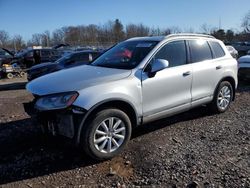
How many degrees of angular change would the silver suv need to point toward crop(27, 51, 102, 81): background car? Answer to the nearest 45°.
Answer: approximately 135° to its right

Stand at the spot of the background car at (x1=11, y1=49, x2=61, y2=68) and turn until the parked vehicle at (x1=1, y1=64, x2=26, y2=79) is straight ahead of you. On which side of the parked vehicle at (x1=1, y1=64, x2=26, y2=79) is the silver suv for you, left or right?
left

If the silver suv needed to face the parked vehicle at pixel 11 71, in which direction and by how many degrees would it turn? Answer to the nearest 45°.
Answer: approximately 90° to its right

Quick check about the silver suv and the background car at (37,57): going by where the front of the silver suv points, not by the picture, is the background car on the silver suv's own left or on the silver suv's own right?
on the silver suv's own right

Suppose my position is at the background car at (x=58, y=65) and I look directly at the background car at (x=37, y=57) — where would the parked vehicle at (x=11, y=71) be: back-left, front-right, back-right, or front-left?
front-left

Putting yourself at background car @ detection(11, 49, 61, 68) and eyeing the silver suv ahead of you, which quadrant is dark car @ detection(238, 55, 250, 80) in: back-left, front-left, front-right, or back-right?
front-left

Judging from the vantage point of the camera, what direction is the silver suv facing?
facing the viewer and to the left of the viewer

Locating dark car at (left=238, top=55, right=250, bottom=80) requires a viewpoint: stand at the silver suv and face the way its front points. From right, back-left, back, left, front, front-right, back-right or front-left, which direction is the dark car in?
back
